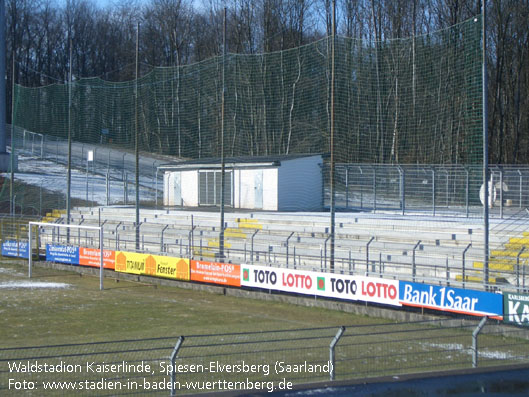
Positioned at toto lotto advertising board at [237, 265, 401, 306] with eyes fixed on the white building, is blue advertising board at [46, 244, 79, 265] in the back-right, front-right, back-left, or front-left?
front-left

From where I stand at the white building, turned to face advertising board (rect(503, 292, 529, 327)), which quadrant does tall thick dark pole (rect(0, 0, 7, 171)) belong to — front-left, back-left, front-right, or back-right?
back-right

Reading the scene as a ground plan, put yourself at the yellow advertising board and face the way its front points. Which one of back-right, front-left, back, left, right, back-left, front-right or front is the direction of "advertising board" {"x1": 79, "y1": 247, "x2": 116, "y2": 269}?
right

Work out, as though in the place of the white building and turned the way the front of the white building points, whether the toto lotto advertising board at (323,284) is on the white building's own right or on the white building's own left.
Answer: on the white building's own left

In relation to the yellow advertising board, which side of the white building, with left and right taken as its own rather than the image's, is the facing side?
front

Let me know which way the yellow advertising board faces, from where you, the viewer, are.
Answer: facing the viewer and to the left of the viewer

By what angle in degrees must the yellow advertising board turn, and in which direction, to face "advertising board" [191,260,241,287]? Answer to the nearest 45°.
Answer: approximately 90° to its left

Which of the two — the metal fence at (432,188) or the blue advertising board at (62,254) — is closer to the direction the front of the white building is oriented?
the blue advertising board

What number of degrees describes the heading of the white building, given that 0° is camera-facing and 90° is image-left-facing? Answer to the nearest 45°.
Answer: approximately 45°

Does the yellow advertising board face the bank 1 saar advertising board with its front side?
no

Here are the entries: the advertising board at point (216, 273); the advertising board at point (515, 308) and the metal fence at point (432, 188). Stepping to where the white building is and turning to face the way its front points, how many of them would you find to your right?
0

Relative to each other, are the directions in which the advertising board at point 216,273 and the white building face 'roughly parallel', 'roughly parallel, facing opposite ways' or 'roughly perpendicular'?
roughly parallel

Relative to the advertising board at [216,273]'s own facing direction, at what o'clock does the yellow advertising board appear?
The yellow advertising board is roughly at 3 o'clock from the advertising board.

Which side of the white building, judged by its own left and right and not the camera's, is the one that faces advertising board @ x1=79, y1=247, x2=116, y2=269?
front

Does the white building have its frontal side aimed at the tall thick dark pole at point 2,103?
no

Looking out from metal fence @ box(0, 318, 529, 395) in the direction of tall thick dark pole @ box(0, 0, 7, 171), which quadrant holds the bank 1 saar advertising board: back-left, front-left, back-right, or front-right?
front-right

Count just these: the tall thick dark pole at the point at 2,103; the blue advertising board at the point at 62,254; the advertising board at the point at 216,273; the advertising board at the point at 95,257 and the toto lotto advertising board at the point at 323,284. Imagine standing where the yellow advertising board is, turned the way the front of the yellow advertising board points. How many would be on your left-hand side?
2

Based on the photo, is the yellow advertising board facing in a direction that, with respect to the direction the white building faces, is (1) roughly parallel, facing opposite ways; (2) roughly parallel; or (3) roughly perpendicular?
roughly parallel

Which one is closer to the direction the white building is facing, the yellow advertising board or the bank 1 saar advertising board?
the yellow advertising board

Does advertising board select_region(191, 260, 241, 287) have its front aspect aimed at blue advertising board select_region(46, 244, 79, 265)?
no
